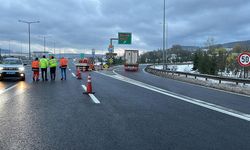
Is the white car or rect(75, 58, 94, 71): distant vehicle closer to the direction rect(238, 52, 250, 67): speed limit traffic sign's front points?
the white car

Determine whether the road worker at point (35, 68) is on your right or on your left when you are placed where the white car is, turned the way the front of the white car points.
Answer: on your left

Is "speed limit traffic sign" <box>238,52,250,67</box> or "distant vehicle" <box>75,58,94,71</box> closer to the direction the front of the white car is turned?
the speed limit traffic sign

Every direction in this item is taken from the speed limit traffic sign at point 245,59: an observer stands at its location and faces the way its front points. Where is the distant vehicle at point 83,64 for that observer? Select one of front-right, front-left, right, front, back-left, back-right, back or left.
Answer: back-right

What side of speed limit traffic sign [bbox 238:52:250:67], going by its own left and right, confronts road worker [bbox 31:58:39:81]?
right

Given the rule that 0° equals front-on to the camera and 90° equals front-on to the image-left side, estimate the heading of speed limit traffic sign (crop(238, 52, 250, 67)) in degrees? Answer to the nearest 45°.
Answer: approximately 0°

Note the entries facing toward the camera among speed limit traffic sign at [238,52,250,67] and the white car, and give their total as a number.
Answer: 2

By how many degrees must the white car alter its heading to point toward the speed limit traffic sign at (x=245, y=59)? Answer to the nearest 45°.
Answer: approximately 45° to its left
